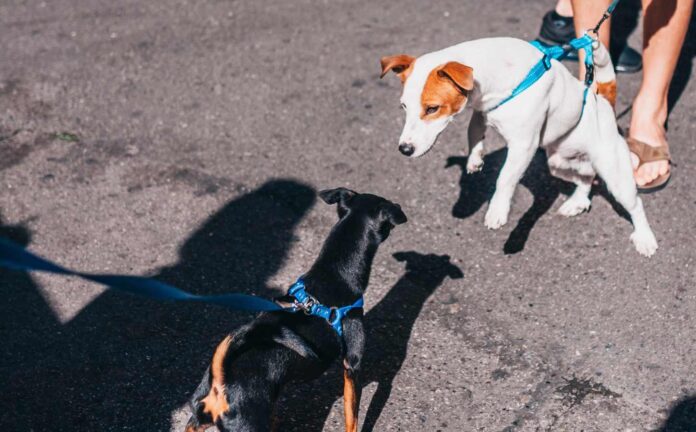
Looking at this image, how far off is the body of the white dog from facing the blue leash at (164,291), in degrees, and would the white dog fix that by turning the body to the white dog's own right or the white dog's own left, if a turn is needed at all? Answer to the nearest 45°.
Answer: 0° — it already faces it

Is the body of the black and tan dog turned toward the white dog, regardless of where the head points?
yes

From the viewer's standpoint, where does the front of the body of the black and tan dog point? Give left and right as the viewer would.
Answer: facing away from the viewer and to the right of the viewer

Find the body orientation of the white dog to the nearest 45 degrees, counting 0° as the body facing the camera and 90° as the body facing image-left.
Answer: approximately 45°
